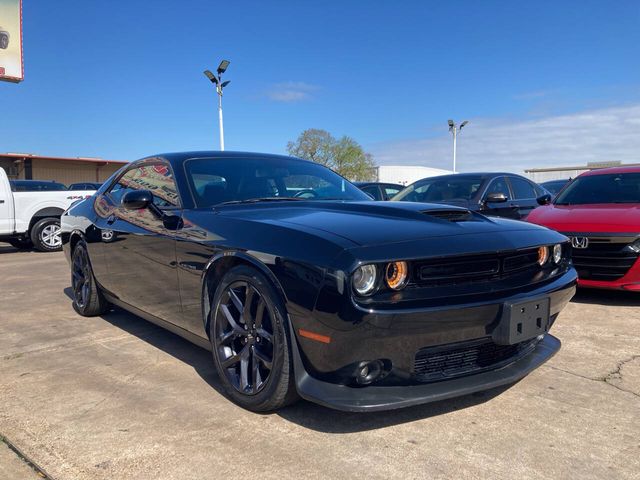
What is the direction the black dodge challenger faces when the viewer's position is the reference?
facing the viewer and to the right of the viewer

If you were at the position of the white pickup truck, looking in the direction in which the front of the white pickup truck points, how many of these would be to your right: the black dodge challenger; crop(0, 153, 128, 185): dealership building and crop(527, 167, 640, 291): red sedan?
1

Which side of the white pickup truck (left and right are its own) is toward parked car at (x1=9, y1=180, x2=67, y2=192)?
right

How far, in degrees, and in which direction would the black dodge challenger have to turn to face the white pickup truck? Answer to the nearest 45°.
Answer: approximately 180°

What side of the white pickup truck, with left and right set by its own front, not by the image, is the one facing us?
left

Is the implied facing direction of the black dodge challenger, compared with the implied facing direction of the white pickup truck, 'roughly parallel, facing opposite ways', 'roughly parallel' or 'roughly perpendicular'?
roughly perpendicular

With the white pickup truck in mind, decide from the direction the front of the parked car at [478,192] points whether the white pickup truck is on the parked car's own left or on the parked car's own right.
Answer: on the parked car's own right

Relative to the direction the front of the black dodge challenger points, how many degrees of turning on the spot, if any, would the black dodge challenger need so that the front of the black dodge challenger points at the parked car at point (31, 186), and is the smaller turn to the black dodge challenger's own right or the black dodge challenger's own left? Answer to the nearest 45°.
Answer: approximately 180°

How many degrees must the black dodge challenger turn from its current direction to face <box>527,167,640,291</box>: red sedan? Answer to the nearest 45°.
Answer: approximately 90° to its left

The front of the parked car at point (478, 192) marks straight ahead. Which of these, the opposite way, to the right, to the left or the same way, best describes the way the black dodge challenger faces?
to the left

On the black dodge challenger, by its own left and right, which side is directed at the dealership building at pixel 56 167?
back

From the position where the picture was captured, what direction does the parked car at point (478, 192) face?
facing the viewer and to the left of the viewer

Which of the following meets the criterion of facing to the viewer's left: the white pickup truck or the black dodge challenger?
the white pickup truck

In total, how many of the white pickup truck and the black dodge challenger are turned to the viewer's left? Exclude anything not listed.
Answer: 1

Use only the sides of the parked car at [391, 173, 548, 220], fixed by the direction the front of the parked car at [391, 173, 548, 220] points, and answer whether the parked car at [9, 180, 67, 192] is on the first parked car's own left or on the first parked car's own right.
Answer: on the first parked car's own right
